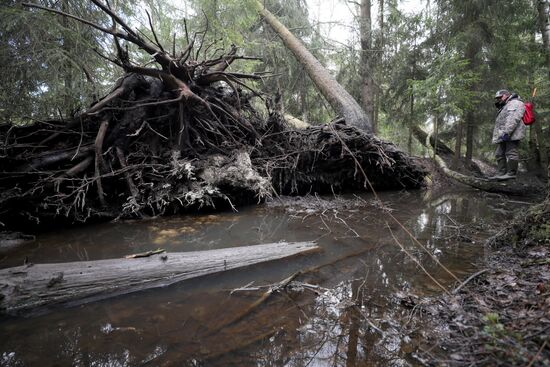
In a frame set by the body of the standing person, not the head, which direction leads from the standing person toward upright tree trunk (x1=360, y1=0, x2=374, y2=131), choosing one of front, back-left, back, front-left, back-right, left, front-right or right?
front-right

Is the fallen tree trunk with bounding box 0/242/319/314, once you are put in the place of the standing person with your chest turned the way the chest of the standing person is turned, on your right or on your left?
on your left

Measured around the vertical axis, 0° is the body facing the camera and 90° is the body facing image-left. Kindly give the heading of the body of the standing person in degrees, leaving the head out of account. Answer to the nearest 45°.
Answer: approximately 90°

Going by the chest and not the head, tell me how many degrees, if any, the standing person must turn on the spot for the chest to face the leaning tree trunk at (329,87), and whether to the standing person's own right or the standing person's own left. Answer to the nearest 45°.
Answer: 0° — they already face it

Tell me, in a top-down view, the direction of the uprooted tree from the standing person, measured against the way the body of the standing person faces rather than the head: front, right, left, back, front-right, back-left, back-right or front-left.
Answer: front-left
